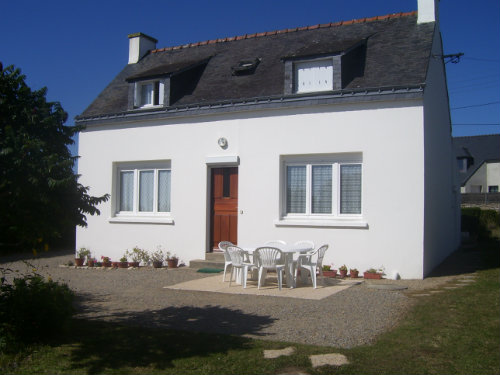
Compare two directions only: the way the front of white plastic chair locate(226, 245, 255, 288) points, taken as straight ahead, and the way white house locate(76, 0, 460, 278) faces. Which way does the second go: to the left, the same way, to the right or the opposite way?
the opposite way

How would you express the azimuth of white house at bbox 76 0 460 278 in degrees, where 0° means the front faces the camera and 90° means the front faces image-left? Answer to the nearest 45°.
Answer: approximately 45°

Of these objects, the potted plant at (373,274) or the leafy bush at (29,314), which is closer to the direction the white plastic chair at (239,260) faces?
the potted plant

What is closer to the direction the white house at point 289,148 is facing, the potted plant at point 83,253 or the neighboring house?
the potted plant

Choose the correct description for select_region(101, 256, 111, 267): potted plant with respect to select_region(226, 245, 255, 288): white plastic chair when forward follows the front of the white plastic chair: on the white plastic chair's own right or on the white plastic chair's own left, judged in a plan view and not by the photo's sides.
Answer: on the white plastic chair's own left

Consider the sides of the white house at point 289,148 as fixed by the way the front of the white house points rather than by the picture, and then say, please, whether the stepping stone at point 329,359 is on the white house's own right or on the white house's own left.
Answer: on the white house's own left

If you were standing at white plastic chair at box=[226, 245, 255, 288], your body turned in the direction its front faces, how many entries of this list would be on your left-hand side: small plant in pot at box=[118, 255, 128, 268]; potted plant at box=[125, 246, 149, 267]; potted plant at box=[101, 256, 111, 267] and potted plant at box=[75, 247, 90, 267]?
4

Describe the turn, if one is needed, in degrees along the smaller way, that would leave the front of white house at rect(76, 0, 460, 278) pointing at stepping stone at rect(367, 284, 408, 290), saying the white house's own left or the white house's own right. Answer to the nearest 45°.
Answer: approximately 90° to the white house's own left

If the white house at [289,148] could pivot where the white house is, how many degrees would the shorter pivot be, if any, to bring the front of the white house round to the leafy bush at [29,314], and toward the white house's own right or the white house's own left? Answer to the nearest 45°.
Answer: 0° — it already faces it

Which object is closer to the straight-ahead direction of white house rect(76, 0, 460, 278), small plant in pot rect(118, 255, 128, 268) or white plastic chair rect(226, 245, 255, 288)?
the white plastic chair

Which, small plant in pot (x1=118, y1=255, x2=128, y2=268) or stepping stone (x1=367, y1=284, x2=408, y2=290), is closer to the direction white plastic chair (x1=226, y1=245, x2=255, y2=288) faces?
the stepping stone

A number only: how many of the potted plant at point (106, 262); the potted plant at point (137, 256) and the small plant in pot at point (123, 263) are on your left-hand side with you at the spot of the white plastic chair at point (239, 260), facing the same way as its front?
3

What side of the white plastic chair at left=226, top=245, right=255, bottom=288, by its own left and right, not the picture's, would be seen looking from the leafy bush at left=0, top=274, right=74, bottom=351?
back

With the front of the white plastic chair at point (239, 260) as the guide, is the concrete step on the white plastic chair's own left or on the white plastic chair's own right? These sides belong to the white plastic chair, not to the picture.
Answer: on the white plastic chair's own left

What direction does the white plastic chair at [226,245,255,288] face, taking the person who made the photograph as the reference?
facing away from the viewer and to the right of the viewer

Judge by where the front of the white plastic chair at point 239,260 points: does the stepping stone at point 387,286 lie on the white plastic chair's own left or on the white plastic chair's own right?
on the white plastic chair's own right
